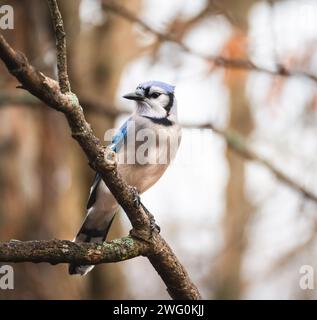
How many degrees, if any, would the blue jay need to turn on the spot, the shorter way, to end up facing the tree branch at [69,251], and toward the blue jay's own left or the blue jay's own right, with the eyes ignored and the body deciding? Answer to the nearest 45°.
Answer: approximately 45° to the blue jay's own right

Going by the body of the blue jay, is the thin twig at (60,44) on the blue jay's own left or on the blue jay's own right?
on the blue jay's own right

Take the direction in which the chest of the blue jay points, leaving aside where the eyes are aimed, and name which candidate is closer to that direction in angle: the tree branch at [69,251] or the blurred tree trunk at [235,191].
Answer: the tree branch

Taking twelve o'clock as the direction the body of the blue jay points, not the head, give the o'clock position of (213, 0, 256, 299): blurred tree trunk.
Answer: The blurred tree trunk is roughly at 8 o'clock from the blue jay.

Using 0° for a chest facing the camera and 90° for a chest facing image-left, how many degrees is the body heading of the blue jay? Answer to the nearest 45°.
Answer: approximately 315°
